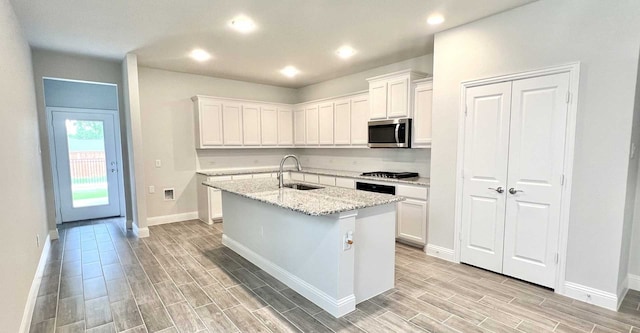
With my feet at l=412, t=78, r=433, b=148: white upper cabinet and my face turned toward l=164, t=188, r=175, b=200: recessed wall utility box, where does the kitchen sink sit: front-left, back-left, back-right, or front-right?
front-left

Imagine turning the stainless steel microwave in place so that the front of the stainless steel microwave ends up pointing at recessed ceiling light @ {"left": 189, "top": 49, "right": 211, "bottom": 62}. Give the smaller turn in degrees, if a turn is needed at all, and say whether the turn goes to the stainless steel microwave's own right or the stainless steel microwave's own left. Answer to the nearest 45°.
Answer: approximately 45° to the stainless steel microwave's own right

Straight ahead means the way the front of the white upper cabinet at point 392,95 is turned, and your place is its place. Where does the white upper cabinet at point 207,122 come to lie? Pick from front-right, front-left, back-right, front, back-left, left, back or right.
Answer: front-right

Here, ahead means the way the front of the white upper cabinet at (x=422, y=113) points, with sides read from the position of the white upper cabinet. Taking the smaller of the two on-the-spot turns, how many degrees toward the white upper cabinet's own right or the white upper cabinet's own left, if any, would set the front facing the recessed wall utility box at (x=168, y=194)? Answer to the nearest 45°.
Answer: approximately 45° to the white upper cabinet's own right

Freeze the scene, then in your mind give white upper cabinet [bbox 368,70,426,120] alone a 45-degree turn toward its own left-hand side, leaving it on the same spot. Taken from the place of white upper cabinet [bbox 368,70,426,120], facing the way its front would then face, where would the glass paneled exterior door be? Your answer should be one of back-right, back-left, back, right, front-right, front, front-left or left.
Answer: right

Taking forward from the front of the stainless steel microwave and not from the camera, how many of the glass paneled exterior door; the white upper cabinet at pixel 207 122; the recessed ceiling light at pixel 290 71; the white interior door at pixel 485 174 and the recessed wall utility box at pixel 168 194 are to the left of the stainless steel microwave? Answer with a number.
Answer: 1

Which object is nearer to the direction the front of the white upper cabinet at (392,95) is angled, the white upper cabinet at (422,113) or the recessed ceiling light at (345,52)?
the recessed ceiling light

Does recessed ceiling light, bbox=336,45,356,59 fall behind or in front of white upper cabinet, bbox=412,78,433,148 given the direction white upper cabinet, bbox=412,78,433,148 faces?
in front

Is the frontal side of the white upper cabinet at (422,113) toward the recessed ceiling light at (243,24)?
yes

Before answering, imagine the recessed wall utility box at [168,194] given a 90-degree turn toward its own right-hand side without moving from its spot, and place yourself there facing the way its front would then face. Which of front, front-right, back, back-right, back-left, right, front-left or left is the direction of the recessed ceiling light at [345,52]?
back-left

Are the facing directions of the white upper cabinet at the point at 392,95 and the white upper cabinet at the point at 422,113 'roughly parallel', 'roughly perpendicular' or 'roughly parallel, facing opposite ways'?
roughly parallel

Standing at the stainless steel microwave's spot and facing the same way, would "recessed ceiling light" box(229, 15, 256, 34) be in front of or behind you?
in front

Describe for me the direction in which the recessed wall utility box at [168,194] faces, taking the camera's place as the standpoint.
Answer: facing the viewer

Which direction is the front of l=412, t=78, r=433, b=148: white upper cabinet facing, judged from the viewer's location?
facing the viewer and to the left of the viewer

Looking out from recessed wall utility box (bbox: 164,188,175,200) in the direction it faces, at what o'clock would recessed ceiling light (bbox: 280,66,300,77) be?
The recessed ceiling light is roughly at 10 o'clock from the recessed wall utility box.
